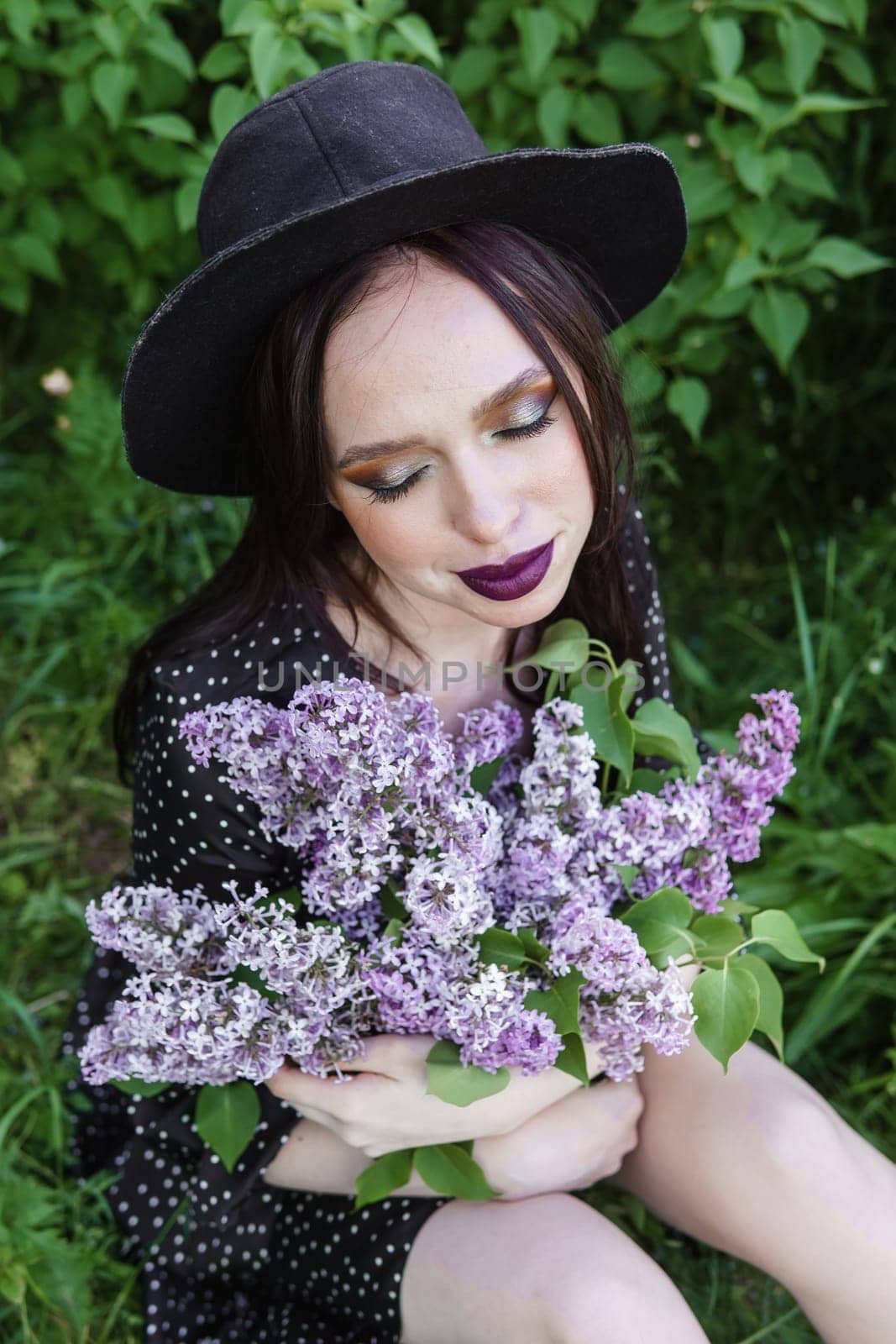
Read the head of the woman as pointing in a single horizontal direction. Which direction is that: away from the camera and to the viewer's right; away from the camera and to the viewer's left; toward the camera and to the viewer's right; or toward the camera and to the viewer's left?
toward the camera and to the viewer's right

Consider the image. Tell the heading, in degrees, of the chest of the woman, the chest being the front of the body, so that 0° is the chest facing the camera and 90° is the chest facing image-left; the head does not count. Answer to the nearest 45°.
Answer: approximately 315°
